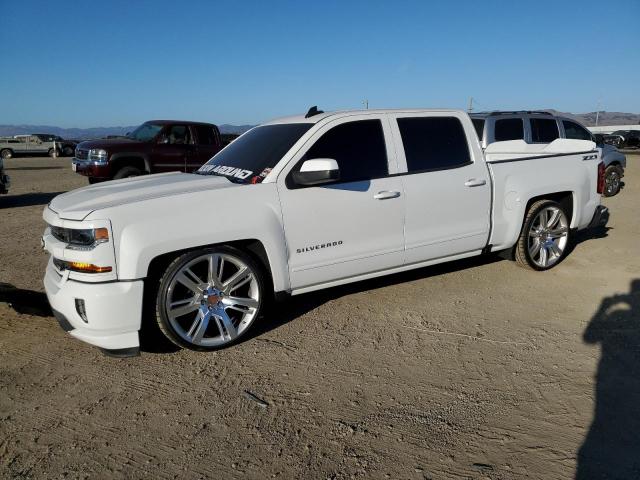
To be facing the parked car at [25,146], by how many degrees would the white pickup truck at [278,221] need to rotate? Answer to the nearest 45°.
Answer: approximately 90° to its right

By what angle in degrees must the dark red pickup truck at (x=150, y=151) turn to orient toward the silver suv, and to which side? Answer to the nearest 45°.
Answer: approximately 90° to its left

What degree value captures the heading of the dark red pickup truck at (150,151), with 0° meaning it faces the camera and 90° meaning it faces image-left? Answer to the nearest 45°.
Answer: approximately 45°

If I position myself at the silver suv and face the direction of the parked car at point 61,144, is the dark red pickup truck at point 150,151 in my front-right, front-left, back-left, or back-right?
front-left

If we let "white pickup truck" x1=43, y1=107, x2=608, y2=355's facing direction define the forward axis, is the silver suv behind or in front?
behind

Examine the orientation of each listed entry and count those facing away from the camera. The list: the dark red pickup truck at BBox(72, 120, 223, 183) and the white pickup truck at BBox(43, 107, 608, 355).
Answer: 0

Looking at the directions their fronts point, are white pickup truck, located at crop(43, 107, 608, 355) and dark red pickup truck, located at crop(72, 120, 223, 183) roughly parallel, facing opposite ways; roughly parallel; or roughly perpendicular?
roughly parallel

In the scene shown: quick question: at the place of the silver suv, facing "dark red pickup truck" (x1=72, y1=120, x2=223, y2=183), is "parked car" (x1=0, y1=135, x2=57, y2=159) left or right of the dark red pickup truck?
right

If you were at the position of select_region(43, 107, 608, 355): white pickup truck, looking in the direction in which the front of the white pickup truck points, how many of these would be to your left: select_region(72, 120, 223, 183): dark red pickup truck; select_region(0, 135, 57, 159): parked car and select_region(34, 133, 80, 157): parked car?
0

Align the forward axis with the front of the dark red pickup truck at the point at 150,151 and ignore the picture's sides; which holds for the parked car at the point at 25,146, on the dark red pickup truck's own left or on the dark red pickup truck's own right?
on the dark red pickup truck's own right

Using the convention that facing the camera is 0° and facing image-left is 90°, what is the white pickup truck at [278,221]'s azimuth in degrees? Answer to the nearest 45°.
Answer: approximately 45°

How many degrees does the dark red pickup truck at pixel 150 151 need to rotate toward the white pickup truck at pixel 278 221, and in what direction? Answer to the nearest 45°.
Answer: approximately 45° to its left

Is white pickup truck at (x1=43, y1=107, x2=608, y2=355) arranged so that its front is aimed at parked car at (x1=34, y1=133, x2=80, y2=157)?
no

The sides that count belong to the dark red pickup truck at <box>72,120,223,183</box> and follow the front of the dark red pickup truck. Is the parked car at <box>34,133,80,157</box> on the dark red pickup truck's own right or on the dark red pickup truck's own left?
on the dark red pickup truck's own right
